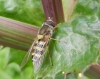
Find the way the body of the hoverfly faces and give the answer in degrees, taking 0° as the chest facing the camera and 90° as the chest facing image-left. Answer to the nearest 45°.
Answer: approximately 225°
